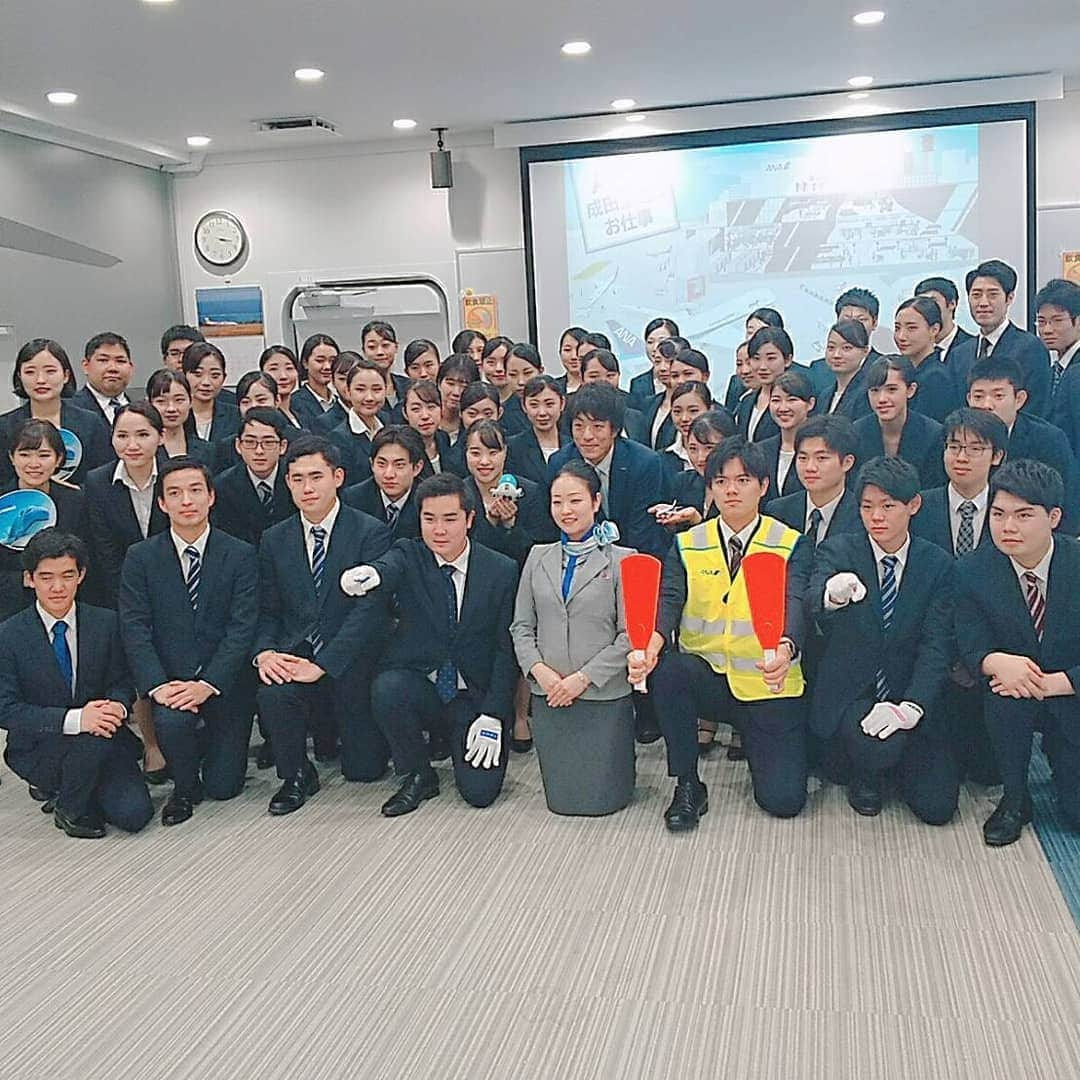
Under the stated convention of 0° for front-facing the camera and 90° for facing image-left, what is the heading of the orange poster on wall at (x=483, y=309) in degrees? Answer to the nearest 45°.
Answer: approximately 0°

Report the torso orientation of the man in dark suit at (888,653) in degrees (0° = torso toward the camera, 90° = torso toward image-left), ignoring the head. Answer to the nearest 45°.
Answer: approximately 0°

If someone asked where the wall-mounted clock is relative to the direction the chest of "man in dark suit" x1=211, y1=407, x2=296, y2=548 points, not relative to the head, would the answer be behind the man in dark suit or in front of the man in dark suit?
behind

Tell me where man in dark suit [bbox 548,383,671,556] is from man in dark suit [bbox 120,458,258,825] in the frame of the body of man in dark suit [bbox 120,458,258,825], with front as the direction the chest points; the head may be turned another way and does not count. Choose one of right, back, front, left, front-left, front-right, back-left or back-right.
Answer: left

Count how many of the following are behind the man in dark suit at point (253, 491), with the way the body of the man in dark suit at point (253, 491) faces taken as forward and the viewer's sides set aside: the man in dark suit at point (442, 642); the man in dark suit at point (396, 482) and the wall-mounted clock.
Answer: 1

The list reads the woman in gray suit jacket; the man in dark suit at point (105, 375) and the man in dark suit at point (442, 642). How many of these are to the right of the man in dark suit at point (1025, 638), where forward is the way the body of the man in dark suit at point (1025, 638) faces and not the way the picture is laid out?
3
